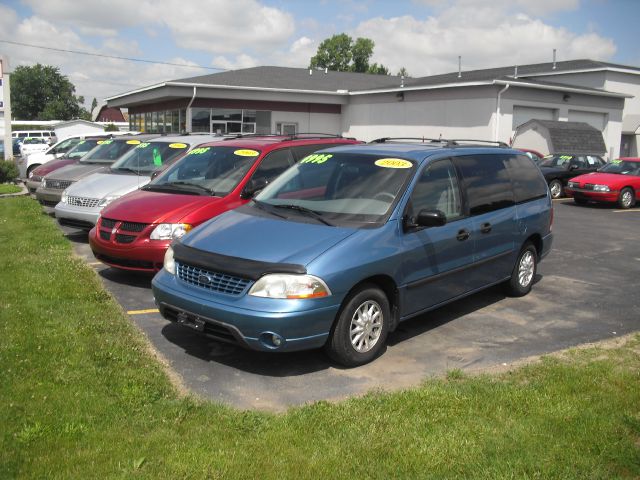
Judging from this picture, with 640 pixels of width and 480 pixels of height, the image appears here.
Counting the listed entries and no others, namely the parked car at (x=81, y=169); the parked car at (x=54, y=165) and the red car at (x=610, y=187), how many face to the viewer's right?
0

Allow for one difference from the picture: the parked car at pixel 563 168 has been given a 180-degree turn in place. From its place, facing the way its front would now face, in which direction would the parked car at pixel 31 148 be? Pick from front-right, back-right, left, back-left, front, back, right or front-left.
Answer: back-left

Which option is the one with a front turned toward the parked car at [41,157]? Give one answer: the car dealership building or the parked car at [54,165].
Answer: the car dealership building

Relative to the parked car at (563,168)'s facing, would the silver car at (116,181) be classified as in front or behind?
in front

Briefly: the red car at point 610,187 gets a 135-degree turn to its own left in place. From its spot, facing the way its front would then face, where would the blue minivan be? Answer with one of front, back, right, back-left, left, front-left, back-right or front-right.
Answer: right

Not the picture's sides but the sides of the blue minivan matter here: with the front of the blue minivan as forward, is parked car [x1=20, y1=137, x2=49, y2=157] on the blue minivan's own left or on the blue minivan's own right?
on the blue minivan's own right

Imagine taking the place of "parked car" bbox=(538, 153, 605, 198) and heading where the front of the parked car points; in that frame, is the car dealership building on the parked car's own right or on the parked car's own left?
on the parked car's own right

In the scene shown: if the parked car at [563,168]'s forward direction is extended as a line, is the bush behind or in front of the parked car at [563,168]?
in front

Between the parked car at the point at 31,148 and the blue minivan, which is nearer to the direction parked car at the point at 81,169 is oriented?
the blue minivan

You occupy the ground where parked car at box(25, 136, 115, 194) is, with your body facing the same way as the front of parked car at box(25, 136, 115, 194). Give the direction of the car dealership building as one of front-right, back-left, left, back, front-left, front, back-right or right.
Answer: back

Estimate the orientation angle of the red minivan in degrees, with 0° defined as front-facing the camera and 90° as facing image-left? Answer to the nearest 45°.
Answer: approximately 45°

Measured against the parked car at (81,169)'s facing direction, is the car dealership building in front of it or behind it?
behind
